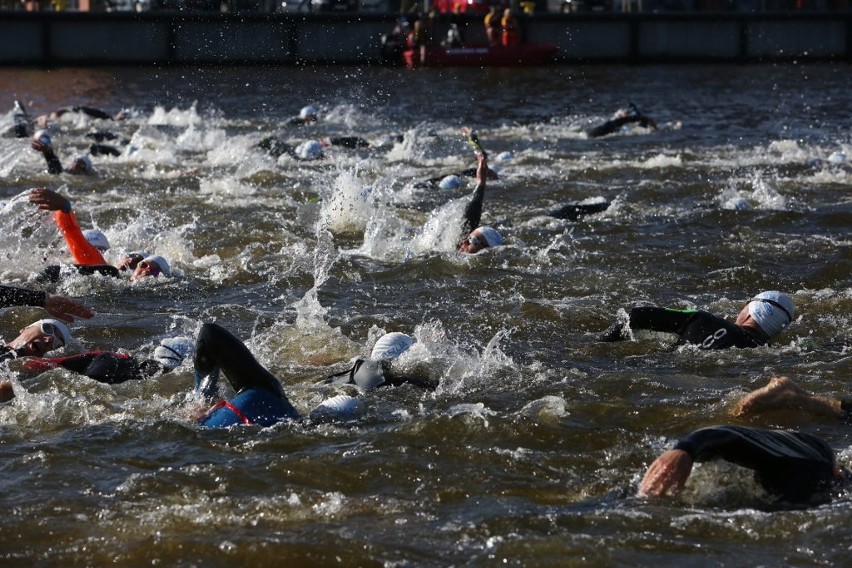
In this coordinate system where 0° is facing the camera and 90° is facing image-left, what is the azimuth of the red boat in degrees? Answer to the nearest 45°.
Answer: approximately 270°

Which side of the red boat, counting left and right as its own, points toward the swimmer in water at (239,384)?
right

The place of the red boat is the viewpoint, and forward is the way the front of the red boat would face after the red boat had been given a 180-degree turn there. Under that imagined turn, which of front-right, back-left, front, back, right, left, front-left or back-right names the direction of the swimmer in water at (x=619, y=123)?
left

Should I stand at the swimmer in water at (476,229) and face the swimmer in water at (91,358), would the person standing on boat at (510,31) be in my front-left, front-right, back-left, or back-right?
back-right

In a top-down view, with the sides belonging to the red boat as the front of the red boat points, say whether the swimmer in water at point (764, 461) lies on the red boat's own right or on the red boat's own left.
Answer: on the red boat's own right

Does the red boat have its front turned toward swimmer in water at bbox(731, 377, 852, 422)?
no

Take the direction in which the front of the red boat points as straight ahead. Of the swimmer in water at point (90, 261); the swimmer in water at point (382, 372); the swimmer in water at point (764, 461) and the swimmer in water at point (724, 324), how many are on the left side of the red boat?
0

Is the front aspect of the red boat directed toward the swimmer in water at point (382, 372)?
no

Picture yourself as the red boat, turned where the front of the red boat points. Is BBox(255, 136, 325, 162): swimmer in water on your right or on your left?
on your right

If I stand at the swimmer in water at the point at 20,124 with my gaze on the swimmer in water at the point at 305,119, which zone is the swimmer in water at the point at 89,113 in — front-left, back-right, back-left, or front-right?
front-left

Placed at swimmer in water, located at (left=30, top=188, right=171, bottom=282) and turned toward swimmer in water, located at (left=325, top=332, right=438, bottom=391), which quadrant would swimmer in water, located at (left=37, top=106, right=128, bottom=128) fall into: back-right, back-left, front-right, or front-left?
back-left

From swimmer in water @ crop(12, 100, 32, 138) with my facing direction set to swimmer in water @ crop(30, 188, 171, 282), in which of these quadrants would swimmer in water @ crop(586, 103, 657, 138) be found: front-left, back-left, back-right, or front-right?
front-left

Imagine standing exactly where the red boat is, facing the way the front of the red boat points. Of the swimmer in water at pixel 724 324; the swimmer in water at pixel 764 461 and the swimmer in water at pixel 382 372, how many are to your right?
3

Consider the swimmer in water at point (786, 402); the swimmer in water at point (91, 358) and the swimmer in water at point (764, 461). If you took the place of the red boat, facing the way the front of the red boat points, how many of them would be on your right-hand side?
3
